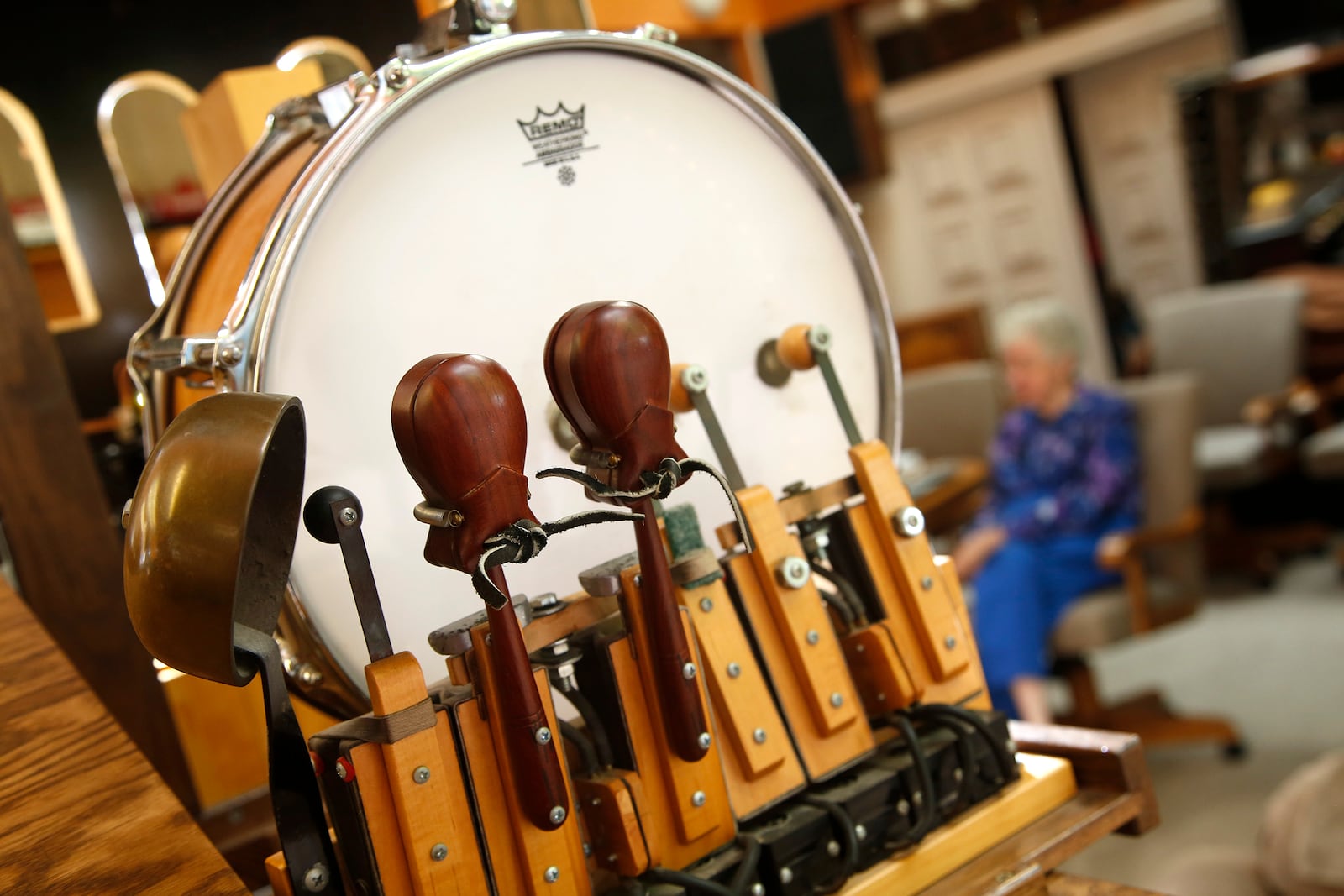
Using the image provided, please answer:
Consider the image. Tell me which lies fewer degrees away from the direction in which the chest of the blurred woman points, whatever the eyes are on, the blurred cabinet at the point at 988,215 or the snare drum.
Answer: the snare drum

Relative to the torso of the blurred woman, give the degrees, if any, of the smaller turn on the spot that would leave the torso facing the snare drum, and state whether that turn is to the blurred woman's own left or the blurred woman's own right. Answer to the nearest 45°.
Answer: approximately 45° to the blurred woman's own left

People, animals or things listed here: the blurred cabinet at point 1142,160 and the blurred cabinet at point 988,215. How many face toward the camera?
2

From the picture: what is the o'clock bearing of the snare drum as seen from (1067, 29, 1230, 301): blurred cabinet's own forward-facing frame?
The snare drum is roughly at 12 o'clock from the blurred cabinet.

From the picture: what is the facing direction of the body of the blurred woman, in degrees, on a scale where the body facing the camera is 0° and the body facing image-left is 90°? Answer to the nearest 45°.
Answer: approximately 45°

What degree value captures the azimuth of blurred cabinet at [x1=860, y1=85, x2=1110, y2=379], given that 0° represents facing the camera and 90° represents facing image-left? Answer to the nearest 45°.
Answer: approximately 0°
